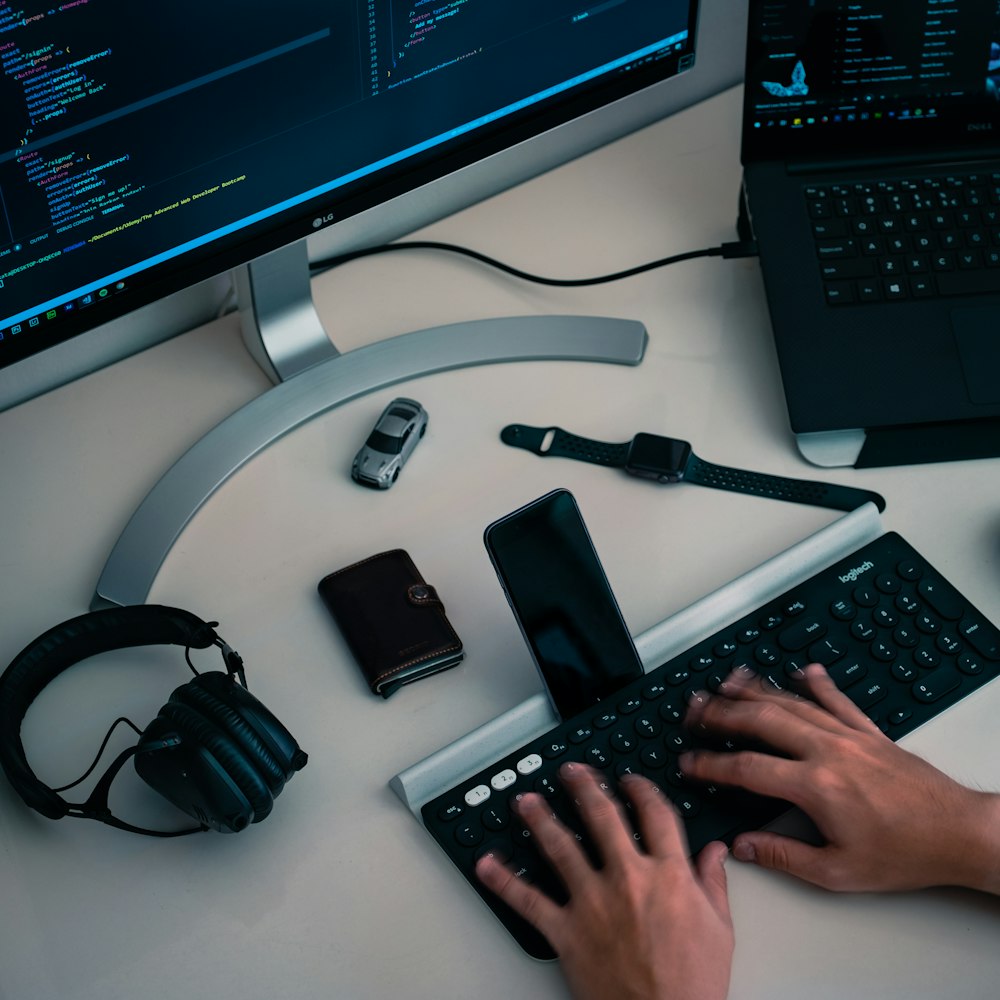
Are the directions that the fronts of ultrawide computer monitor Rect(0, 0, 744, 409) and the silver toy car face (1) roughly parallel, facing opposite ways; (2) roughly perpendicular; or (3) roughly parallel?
roughly perpendicular

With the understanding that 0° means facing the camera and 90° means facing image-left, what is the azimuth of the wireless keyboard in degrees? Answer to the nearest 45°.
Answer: approximately 315°

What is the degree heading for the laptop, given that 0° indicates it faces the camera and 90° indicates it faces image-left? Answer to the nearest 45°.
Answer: approximately 0°
